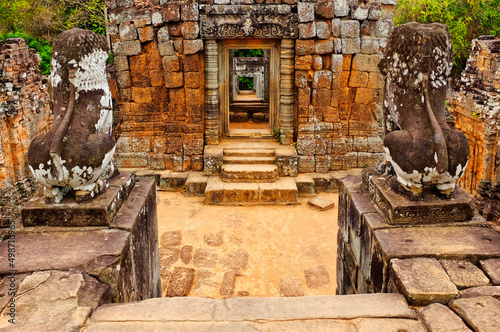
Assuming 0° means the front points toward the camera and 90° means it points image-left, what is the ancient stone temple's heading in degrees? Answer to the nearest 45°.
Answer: approximately 0°

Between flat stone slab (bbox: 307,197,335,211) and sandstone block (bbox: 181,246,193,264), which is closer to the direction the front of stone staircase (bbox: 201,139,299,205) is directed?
the sandstone block

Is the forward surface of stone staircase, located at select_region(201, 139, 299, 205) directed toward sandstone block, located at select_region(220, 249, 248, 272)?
yes

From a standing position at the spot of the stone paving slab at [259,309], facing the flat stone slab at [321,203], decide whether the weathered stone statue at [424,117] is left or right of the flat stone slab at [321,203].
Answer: right

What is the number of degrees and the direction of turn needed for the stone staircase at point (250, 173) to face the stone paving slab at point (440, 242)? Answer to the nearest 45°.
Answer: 0° — it already faces it

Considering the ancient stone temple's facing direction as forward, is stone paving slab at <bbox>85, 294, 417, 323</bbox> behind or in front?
in front

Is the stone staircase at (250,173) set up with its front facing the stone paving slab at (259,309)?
yes

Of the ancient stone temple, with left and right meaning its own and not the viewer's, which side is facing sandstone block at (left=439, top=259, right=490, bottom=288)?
front

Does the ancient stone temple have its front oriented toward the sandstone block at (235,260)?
yes

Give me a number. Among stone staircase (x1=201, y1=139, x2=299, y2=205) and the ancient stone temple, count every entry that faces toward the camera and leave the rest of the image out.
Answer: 2
